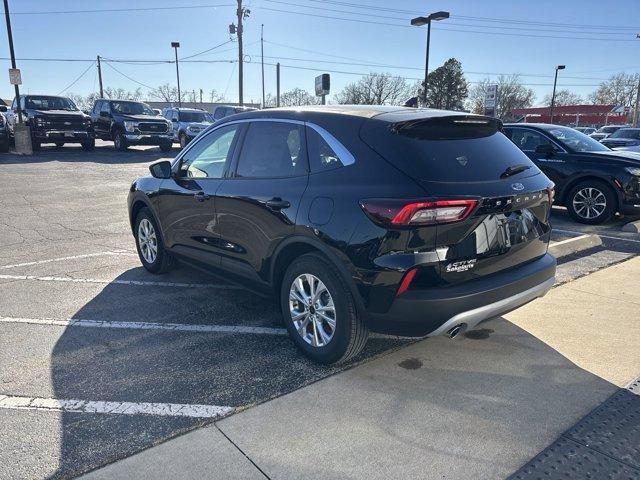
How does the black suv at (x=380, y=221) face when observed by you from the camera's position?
facing away from the viewer and to the left of the viewer

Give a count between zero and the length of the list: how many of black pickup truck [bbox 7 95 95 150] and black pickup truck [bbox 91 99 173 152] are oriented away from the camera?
0

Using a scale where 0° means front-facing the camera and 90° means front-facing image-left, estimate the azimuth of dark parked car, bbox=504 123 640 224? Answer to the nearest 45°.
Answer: approximately 315°

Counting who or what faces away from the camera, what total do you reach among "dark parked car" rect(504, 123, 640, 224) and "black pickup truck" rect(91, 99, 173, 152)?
0

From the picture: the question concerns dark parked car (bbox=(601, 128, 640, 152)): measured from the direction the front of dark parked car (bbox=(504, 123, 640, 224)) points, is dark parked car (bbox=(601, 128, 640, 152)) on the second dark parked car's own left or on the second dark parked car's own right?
on the second dark parked car's own left

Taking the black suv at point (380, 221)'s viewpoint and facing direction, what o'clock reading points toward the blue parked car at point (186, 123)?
The blue parked car is roughly at 1 o'clock from the black suv.

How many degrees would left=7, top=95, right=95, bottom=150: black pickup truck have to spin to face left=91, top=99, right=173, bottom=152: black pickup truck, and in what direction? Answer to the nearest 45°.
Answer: approximately 45° to its left

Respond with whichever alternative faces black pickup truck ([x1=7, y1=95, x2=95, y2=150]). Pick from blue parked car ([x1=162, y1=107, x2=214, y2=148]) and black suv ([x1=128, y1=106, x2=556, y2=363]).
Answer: the black suv

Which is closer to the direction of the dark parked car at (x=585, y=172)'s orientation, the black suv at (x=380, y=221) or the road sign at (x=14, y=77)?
the black suv

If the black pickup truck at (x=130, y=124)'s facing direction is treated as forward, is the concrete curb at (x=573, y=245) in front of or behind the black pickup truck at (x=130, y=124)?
in front

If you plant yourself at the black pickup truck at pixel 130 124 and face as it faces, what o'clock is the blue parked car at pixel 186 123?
The blue parked car is roughly at 9 o'clock from the black pickup truck.
